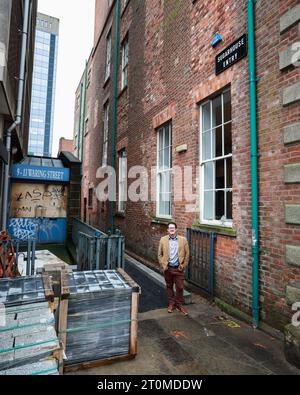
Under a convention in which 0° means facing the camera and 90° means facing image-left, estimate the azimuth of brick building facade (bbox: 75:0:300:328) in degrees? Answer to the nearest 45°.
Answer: approximately 45°

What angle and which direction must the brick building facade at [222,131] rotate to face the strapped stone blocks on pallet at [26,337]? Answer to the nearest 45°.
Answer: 0° — it already faces it

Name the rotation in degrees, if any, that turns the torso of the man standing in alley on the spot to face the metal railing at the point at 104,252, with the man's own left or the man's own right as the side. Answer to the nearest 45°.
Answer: approximately 90° to the man's own right
